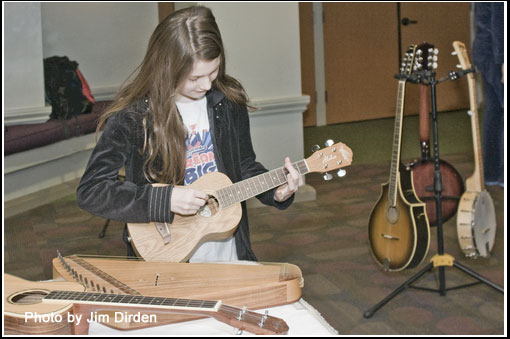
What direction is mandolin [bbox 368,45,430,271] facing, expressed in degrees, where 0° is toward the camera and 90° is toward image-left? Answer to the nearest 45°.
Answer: approximately 45°

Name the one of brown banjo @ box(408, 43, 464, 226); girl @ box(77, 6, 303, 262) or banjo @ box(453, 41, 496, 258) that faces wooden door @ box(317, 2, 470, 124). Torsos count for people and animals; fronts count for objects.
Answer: the brown banjo

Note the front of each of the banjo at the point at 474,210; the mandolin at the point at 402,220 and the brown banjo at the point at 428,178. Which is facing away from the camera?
the brown banjo at the point at 428,178

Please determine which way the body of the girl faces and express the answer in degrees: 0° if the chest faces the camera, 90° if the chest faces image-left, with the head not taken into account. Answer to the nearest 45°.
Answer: approximately 315°

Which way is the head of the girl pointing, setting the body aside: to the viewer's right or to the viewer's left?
to the viewer's right

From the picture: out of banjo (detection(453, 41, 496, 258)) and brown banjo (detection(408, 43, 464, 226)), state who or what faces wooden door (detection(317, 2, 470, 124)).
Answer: the brown banjo

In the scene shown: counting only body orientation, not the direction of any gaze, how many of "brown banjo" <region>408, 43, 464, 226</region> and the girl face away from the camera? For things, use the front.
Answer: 1

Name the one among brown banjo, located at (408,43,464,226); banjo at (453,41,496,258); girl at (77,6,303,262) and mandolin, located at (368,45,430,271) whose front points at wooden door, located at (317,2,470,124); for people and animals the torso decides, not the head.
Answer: brown banjo, located at (408,43,464,226)

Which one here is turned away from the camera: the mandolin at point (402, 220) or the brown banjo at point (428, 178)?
the brown banjo at point (428, 178)

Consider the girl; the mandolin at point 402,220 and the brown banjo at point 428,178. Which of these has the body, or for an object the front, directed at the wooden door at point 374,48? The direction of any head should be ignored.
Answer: the brown banjo at point 428,178

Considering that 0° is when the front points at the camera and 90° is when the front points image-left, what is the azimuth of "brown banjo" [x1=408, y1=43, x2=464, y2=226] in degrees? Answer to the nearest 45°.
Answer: approximately 180°

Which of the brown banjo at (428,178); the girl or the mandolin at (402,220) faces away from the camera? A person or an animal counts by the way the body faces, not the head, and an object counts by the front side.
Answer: the brown banjo at (428,178)

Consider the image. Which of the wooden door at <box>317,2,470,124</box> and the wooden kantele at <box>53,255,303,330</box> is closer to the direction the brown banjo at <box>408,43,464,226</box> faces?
the wooden door
